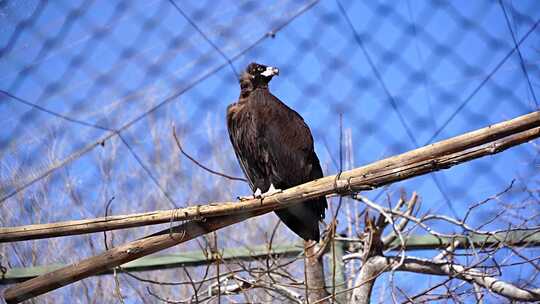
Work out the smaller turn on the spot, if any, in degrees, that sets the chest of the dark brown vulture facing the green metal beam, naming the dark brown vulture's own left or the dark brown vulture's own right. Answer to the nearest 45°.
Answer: approximately 135° to the dark brown vulture's own right

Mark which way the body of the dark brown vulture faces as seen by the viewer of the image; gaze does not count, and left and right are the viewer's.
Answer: facing the viewer and to the left of the viewer
